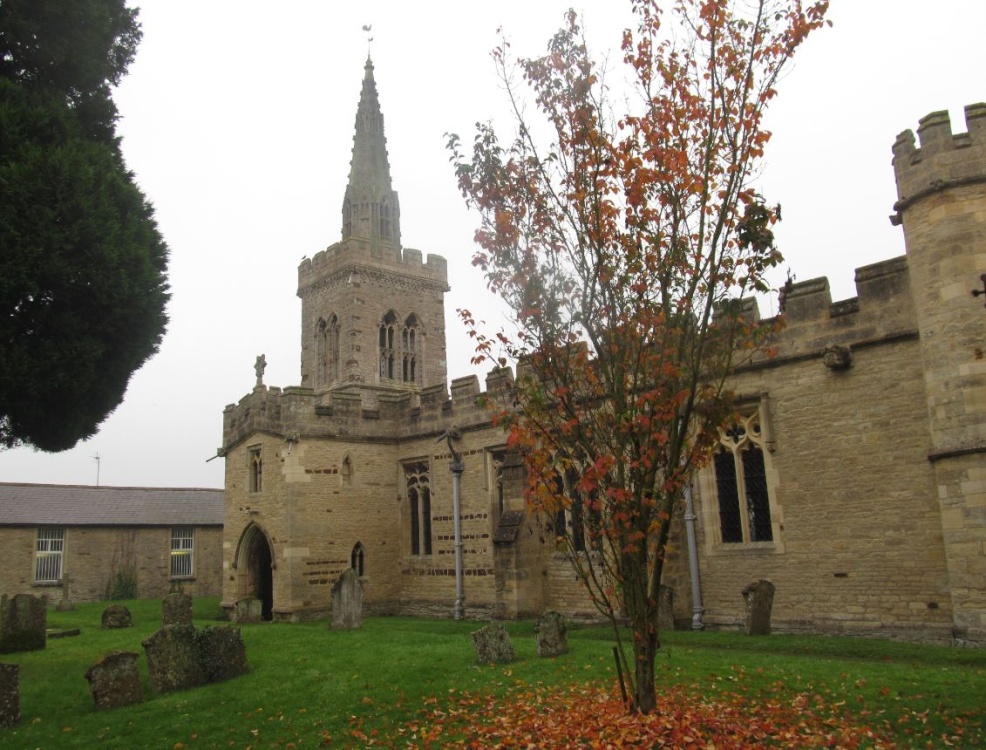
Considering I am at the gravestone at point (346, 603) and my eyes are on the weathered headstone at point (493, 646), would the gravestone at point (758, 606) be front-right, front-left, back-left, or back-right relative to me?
front-left

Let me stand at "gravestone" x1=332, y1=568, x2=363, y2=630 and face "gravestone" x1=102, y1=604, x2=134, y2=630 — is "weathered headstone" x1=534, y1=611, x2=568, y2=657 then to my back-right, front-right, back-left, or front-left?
back-left

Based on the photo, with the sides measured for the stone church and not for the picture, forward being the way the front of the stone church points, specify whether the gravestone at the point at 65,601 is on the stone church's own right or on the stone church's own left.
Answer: on the stone church's own right

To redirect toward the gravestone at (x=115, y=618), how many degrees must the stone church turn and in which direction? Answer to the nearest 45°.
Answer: approximately 45° to its right

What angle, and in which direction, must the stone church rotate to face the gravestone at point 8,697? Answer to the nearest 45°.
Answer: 0° — it already faces it

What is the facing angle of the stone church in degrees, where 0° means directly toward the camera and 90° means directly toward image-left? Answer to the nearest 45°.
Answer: approximately 45°

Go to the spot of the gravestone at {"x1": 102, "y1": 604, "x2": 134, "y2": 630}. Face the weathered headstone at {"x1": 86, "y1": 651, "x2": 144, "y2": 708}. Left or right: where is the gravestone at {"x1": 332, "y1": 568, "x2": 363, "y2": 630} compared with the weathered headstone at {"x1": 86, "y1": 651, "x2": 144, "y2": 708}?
left

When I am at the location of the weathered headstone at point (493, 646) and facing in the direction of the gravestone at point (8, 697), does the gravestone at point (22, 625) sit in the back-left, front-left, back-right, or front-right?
front-right

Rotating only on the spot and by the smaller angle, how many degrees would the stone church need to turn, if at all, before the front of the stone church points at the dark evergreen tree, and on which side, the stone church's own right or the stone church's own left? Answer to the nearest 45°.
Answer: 0° — it already faces it

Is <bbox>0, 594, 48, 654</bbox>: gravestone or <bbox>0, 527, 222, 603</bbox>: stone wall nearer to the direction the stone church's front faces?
the gravestone
